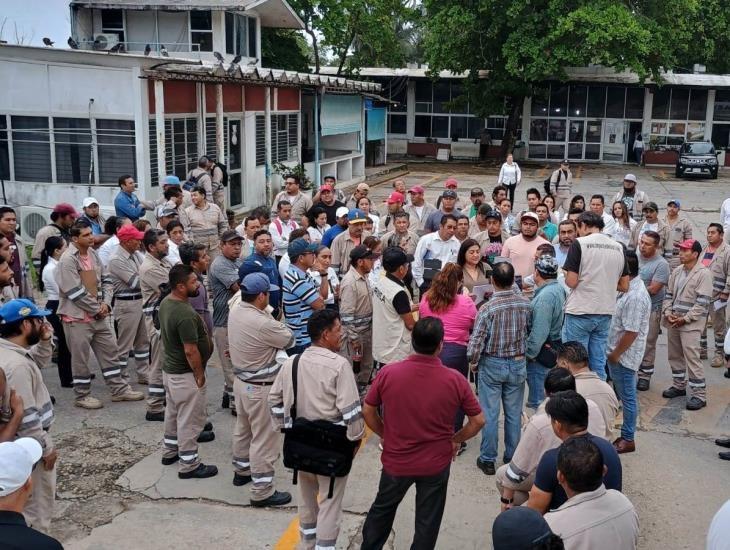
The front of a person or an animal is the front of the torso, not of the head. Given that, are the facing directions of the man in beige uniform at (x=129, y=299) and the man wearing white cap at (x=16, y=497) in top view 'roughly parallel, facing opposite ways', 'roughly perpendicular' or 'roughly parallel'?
roughly perpendicular

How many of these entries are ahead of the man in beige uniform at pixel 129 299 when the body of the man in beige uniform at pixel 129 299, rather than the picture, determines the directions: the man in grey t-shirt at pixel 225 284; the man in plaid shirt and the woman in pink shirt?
3

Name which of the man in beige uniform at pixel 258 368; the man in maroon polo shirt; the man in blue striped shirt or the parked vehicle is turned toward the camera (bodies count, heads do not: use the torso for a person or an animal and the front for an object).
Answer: the parked vehicle

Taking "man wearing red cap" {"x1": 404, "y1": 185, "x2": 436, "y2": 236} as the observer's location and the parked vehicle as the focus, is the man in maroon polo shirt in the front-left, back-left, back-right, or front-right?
back-right

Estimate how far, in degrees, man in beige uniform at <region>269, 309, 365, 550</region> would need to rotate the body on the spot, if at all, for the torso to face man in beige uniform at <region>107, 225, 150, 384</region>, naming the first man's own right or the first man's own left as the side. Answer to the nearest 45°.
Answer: approximately 90° to the first man's own left

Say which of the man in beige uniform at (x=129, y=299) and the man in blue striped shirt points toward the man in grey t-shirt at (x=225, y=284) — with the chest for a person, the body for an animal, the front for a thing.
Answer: the man in beige uniform

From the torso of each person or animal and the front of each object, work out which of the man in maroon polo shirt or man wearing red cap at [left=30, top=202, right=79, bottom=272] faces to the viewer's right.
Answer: the man wearing red cap

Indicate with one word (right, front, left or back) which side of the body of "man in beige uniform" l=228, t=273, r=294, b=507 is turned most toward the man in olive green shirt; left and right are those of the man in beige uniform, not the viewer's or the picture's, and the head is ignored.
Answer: left

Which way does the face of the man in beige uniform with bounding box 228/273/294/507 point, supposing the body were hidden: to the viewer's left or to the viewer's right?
to the viewer's right

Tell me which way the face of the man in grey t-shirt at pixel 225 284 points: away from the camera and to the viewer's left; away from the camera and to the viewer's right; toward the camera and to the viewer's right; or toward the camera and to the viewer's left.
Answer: toward the camera and to the viewer's right

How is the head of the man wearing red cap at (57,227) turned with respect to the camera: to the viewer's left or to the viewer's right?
to the viewer's right

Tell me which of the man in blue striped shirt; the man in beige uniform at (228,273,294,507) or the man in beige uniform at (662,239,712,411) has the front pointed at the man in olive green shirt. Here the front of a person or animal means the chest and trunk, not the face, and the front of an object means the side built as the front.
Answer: the man in beige uniform at (662,239,712,411)

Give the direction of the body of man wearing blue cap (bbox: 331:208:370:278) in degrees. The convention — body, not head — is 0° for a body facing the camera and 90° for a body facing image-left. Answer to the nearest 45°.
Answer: approximately 315°
